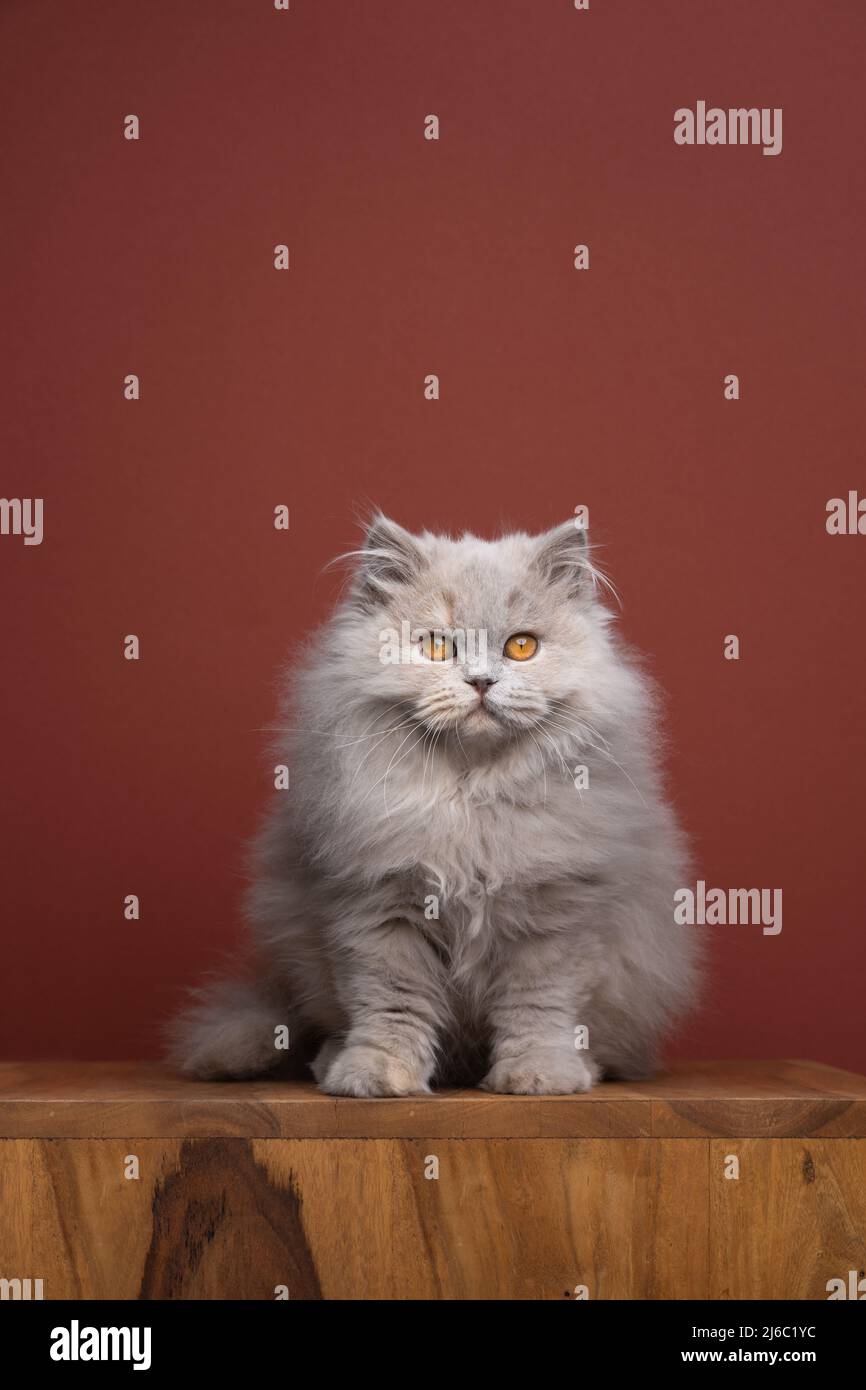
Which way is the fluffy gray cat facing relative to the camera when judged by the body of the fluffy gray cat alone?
toward the camera
